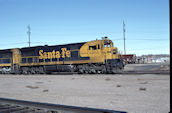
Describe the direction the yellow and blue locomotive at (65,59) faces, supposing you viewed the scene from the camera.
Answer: facing the viewer and to the right of the viewer
